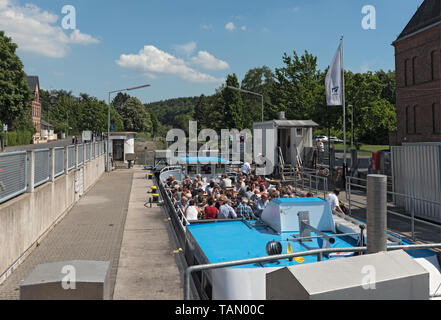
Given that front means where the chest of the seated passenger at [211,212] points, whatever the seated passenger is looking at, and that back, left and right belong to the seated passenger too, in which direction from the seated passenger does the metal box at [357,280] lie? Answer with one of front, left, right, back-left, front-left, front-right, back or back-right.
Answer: back

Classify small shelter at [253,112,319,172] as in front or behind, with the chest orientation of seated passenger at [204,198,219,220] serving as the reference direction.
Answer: in front

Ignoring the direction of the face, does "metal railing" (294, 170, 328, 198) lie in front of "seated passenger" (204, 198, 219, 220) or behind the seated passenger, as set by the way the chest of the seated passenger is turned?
in front

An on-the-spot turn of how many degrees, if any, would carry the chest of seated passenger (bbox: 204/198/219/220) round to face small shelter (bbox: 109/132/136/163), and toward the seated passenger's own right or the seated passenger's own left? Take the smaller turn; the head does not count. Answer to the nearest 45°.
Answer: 0° — they already face it

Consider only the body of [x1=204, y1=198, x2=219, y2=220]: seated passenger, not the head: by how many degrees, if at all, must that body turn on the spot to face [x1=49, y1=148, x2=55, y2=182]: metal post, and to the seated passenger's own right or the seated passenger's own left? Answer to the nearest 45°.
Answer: approximately 45° to the seated passenger's own left

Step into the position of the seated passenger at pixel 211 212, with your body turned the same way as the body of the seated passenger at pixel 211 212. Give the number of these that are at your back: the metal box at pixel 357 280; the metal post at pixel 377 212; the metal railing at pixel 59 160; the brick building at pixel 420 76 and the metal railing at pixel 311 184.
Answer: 2

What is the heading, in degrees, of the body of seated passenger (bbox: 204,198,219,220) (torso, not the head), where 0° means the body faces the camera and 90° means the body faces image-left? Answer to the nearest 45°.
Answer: approximately 180°
